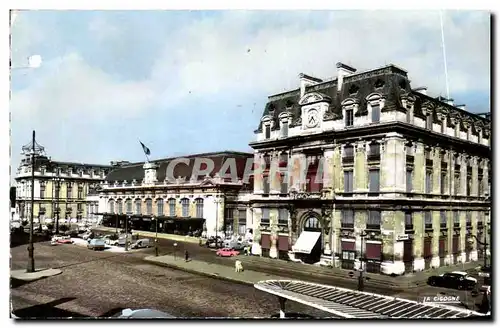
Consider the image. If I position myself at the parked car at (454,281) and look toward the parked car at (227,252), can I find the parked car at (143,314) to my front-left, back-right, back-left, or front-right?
front-left

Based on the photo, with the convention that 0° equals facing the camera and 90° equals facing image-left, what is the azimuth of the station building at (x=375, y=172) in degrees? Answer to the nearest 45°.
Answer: approximately 45°

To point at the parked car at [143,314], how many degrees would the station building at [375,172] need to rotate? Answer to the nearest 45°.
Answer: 0° — it already faces it

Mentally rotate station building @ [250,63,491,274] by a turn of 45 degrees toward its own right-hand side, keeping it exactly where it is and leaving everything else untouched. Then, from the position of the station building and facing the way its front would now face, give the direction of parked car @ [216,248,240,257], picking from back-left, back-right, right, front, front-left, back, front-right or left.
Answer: front
